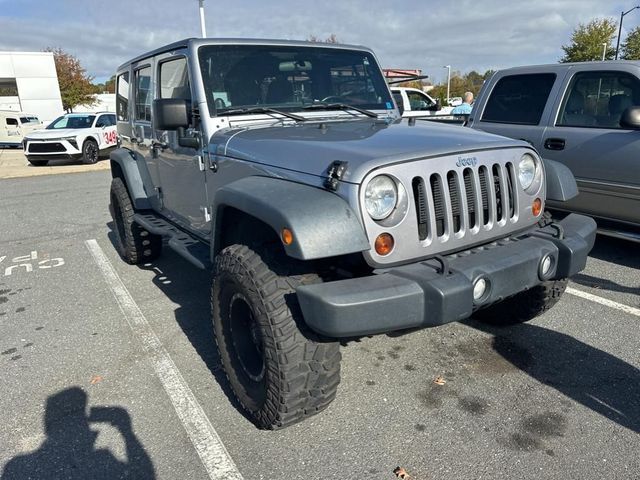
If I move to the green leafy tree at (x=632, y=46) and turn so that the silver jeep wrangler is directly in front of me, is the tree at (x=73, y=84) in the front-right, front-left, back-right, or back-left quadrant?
front-right

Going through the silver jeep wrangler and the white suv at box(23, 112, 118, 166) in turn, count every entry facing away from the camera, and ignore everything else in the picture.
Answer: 0

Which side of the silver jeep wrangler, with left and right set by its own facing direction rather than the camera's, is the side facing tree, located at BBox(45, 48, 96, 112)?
back

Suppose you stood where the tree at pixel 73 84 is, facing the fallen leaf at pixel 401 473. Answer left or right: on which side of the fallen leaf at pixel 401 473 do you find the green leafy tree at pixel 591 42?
left

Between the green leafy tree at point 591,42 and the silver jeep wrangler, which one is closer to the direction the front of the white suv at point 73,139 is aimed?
the silver jeep wrangler

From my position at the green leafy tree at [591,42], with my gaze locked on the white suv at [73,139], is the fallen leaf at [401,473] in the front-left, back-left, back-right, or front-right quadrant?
front-left

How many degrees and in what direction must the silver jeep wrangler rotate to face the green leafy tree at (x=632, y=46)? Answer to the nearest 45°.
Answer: approximately 90° to its left

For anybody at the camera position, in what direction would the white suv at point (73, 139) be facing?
facing the viewer and to the left of the viewer

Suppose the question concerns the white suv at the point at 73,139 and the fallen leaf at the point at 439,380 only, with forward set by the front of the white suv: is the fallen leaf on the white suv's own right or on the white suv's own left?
on the white suv's own left

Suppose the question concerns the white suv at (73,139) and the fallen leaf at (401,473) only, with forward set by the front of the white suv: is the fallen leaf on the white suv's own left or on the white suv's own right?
on the white suv's own left

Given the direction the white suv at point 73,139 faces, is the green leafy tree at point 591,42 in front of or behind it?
behind

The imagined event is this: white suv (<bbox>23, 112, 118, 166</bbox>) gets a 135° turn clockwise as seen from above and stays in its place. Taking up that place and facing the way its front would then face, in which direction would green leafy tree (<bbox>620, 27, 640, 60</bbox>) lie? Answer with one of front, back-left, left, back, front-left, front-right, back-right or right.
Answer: right

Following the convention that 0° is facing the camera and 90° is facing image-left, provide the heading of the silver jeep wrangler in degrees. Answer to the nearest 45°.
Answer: approximately 315°

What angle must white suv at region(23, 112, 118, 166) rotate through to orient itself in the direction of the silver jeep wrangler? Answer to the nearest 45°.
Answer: approximately 45° to its left

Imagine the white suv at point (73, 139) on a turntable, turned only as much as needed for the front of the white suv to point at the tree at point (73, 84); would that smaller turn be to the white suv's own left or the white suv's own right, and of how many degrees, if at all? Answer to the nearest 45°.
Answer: approximately 135° to the white suv's own right

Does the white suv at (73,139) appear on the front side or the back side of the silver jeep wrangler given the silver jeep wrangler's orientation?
on the back side
